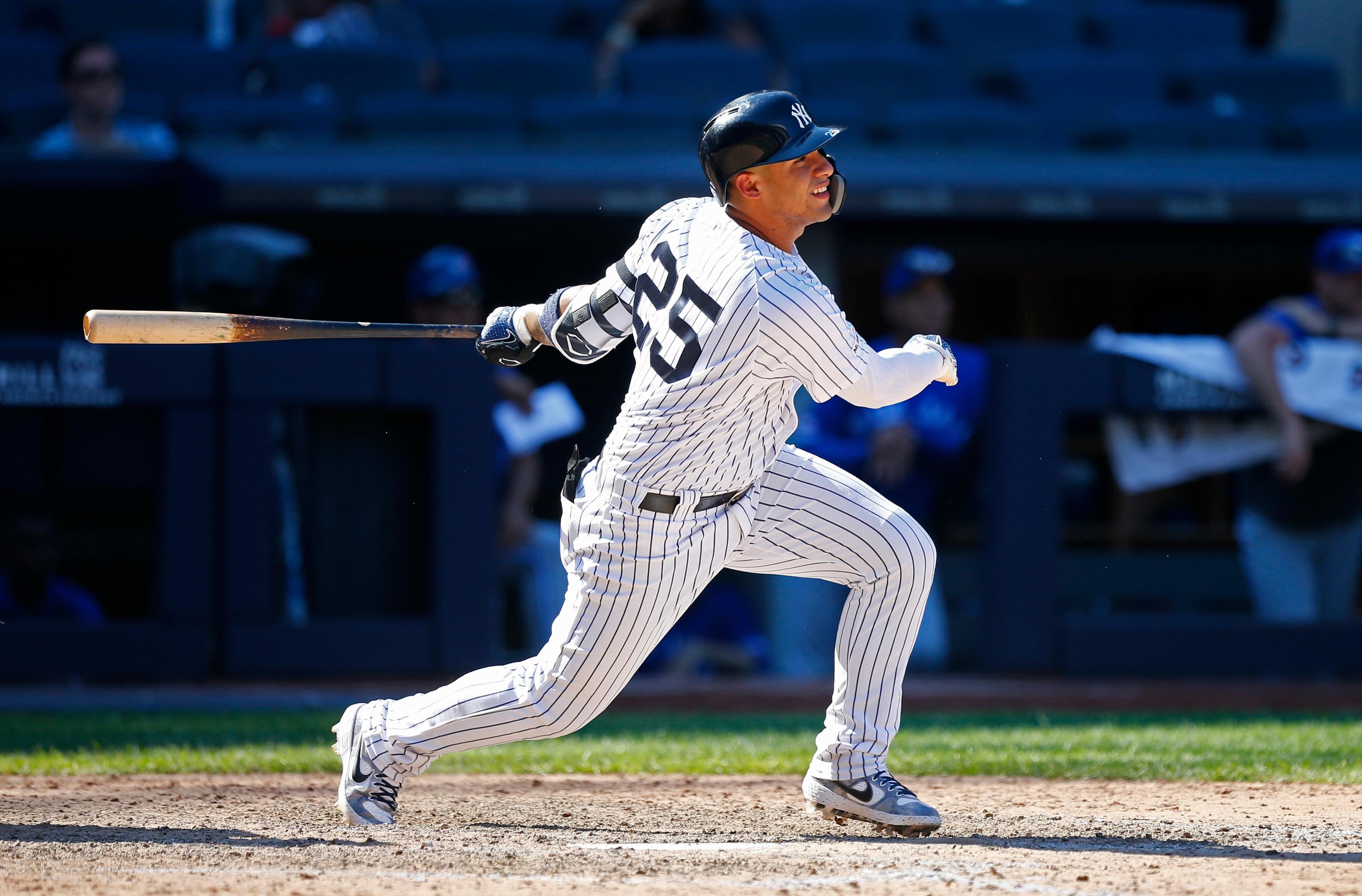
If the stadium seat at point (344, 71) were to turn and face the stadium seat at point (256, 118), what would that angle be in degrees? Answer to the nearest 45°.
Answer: approximately 45° to its right

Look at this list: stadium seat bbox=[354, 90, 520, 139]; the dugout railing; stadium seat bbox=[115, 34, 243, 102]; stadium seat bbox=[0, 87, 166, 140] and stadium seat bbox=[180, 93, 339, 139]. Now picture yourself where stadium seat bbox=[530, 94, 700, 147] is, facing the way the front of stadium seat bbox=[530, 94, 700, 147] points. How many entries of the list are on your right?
4

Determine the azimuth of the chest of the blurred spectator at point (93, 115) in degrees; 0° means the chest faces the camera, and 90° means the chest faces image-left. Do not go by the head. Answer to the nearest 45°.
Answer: approximately 0°

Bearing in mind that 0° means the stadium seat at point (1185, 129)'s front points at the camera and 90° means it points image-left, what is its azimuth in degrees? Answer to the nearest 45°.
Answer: approximately 0°

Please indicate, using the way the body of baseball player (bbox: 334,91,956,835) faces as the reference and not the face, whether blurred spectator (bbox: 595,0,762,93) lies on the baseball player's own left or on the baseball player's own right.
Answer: on the baseball player's own left

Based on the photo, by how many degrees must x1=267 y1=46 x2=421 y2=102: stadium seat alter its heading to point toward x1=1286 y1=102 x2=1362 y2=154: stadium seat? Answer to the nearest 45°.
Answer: approximately 90° to its left
